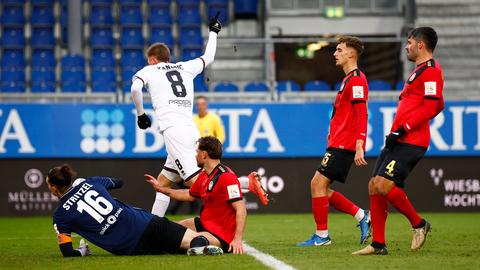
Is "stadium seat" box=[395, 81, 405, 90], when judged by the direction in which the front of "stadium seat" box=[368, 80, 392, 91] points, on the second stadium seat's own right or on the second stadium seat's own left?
on the second stadium seat's own left

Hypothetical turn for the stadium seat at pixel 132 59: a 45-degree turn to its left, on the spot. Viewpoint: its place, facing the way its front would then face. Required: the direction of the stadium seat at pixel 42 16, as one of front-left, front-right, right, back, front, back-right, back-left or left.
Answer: back

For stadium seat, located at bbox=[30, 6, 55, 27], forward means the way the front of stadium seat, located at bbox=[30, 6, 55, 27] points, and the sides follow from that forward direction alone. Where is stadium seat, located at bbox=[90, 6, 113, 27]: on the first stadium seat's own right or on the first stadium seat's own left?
on the first stadium seat's own left

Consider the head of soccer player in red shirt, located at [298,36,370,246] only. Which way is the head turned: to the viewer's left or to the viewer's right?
to the viewer's left

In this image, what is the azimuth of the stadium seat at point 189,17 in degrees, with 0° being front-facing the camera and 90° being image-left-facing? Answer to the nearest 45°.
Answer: approximately 0°

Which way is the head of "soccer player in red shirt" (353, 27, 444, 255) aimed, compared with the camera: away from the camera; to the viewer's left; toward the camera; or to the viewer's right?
to the viewer's left

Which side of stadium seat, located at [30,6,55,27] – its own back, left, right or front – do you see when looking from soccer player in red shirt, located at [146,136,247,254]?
front

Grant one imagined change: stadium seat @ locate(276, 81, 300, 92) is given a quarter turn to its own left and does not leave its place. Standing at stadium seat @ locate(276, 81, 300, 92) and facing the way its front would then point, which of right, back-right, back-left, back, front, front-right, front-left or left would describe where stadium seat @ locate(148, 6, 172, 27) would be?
back-left

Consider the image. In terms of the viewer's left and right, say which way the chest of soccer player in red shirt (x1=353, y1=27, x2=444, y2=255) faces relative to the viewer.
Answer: facing to the left of the viewer

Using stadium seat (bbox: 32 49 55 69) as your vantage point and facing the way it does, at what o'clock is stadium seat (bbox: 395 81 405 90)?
stadium seat (bbox: 395 81 405 90) is roughly at 10 o'clock from stadium seat (bbox: 32 49 55 69).
